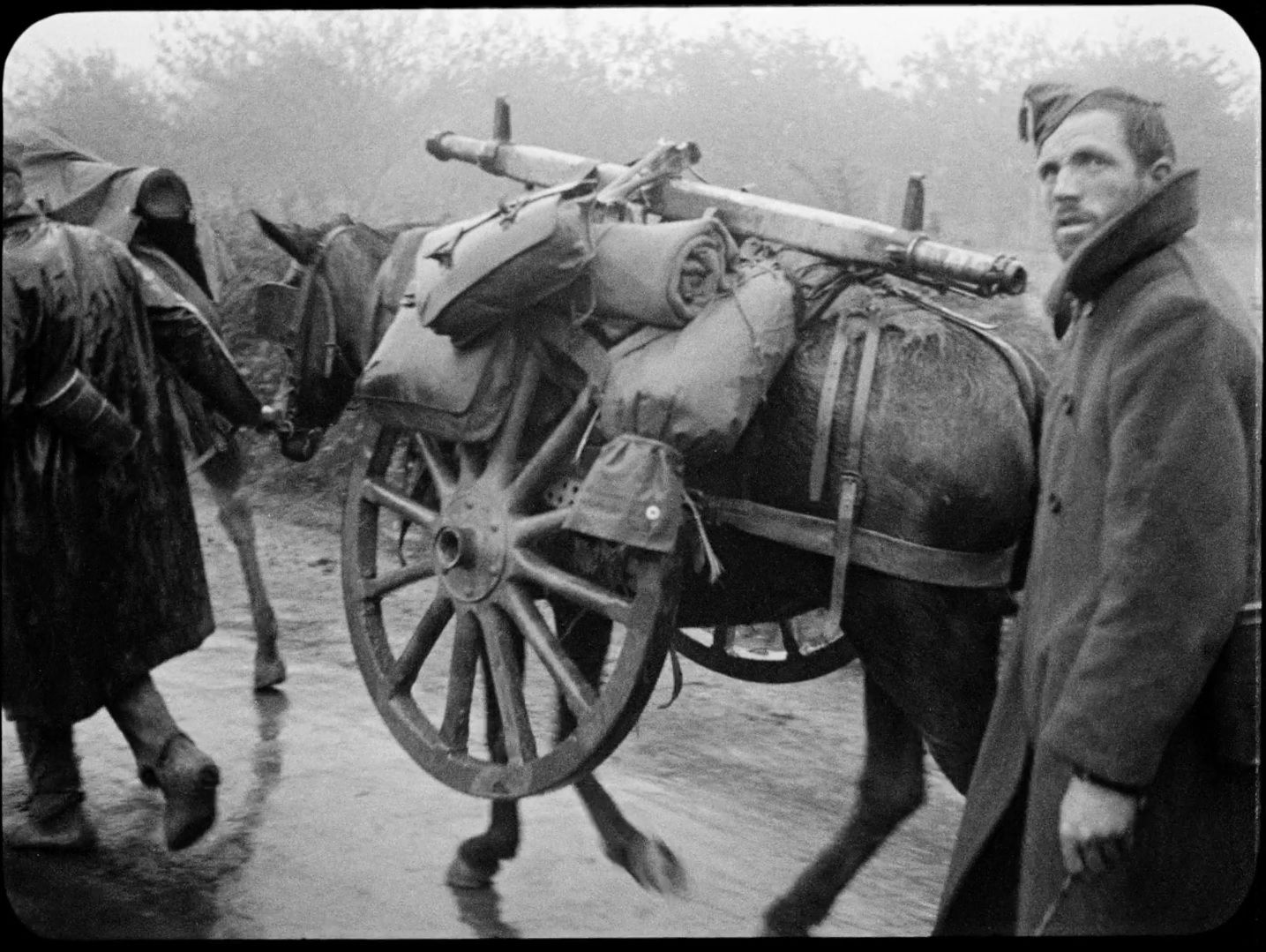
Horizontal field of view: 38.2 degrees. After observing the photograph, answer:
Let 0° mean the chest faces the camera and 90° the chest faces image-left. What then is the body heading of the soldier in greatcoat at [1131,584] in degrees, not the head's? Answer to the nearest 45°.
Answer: approximately 90°

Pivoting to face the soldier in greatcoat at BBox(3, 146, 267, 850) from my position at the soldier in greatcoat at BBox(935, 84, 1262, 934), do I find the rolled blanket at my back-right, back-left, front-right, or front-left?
front-right

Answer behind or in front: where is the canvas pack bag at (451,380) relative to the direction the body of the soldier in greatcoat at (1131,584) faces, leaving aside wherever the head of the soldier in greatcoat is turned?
in front

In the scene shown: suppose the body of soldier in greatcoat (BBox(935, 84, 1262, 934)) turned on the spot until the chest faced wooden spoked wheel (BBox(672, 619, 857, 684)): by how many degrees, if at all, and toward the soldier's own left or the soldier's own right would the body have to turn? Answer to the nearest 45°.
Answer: approximately 45° to the soldier's own right

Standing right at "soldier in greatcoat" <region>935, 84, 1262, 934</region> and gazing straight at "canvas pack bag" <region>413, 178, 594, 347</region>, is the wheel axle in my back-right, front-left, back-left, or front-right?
front-right

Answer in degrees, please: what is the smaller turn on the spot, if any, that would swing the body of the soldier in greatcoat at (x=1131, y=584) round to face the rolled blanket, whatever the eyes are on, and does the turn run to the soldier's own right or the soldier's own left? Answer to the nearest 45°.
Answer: approximately 45° to the soldier's own right

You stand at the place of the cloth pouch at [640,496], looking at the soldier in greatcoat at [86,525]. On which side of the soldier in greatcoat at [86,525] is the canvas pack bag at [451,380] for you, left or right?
right

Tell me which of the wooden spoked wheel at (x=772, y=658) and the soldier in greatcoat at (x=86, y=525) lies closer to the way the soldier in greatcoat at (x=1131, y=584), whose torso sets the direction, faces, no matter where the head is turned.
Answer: the soldier in greatcoat
